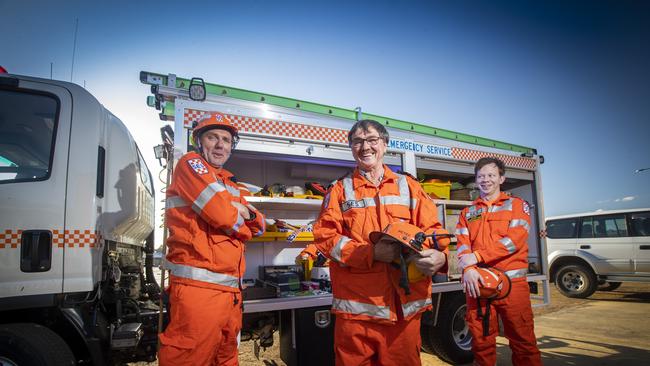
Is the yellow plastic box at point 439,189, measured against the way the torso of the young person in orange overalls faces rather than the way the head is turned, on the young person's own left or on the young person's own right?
on the young person's own right

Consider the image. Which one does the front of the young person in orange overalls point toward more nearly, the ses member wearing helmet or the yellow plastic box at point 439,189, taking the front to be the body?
the ses member wearing helmet

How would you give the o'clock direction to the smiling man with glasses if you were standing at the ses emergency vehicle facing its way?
The smiling man with glasses is roughly at 10 o'clock from the ses emergency vehicle.

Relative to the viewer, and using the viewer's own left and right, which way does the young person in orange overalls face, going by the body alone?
facing the viewer and to the left of the viewer

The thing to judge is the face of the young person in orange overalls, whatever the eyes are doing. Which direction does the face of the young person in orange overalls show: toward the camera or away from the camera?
toward the camera

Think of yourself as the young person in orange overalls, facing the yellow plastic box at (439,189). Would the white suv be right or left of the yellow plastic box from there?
right

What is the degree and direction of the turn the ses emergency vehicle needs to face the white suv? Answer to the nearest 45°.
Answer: approximately 180°

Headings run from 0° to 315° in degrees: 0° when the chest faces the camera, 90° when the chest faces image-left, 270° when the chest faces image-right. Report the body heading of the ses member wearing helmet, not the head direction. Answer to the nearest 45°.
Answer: approximately 315°

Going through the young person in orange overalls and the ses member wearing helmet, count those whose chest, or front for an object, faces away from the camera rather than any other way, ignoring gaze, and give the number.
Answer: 0

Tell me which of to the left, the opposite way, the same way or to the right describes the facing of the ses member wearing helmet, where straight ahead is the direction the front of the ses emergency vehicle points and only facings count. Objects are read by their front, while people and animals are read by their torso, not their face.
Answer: to the left

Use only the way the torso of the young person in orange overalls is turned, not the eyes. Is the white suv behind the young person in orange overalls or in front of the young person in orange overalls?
behind

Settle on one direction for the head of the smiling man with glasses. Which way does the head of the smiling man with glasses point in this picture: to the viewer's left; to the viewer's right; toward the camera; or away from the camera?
toward the camera
